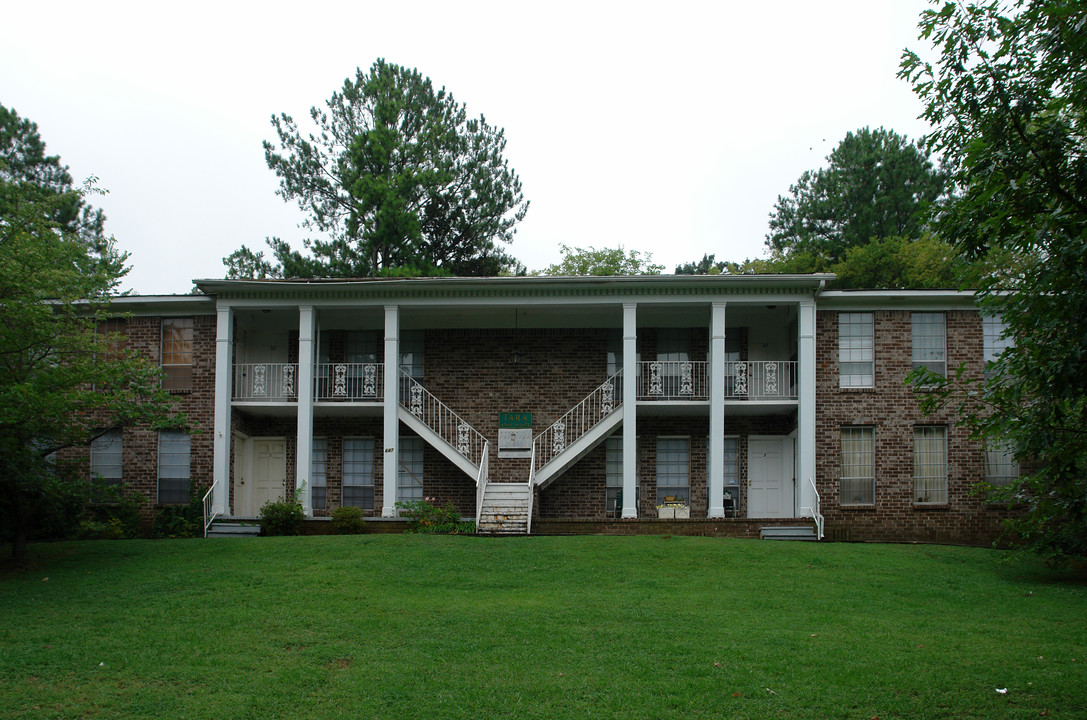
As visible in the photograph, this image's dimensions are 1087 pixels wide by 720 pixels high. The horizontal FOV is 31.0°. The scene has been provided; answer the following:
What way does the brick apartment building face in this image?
toward the camera

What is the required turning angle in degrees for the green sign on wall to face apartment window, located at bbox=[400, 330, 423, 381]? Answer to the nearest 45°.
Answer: approximately 90° to its right

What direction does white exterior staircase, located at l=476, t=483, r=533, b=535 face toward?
toward the camera

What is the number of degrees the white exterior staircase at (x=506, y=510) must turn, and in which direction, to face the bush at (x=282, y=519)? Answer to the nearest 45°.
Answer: approximately 90° to its right

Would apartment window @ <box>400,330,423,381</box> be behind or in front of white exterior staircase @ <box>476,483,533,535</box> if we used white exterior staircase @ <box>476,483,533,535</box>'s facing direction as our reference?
behind

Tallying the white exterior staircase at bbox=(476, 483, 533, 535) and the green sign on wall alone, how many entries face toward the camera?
2

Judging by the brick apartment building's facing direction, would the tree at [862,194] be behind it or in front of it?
behind

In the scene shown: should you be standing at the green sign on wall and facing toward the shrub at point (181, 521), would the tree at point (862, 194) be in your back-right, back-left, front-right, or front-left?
back-right

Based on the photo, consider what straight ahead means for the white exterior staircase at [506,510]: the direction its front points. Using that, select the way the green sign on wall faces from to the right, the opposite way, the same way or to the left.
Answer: the same way

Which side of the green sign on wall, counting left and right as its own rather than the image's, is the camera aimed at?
front

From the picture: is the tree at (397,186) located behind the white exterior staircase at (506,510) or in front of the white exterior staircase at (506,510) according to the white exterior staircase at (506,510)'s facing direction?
behind
